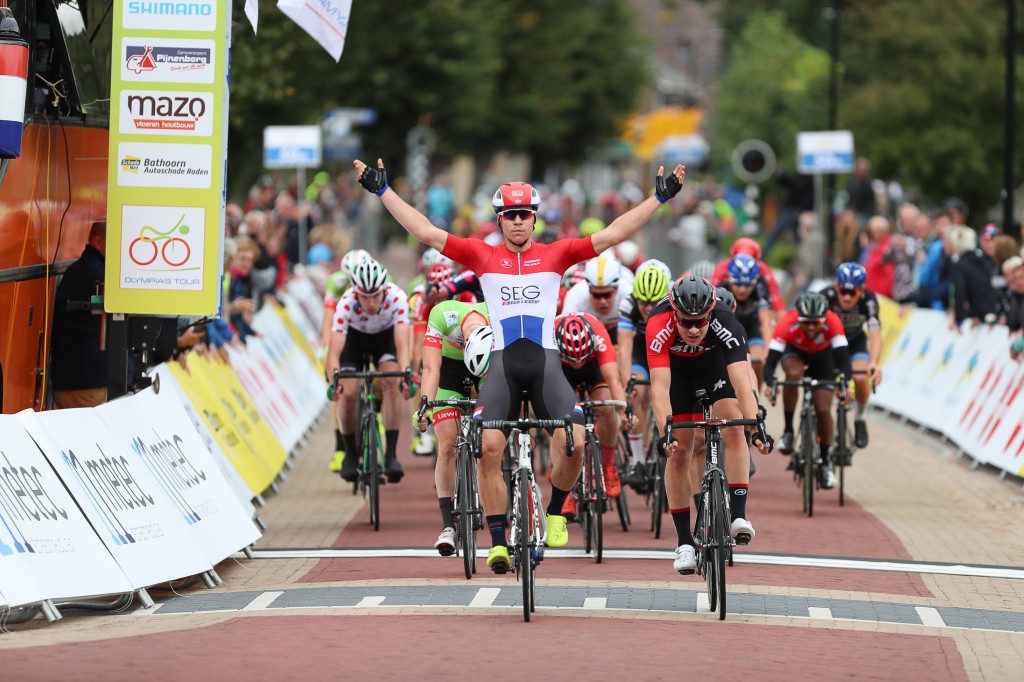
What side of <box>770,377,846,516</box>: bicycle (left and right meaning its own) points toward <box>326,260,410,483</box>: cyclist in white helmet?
right

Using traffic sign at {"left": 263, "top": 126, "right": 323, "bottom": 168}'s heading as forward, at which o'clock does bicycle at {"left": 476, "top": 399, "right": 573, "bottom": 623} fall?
The bicycle is roughly at 12 o'clock from the traffic sign.

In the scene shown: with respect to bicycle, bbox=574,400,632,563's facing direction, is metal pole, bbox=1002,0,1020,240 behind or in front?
behind

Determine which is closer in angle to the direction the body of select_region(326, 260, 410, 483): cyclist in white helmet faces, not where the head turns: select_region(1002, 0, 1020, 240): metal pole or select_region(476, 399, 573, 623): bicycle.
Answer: the bicycle

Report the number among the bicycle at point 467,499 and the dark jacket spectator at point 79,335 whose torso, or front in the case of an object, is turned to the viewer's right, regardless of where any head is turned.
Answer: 1

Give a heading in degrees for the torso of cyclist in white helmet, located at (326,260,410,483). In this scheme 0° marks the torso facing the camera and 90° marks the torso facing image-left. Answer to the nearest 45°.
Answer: approximately 0°

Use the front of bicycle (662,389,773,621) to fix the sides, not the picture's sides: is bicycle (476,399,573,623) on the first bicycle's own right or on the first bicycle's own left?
on the first bicycle's own right

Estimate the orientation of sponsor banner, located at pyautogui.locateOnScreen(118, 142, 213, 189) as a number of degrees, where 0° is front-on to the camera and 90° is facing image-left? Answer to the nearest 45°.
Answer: approximately 0°
